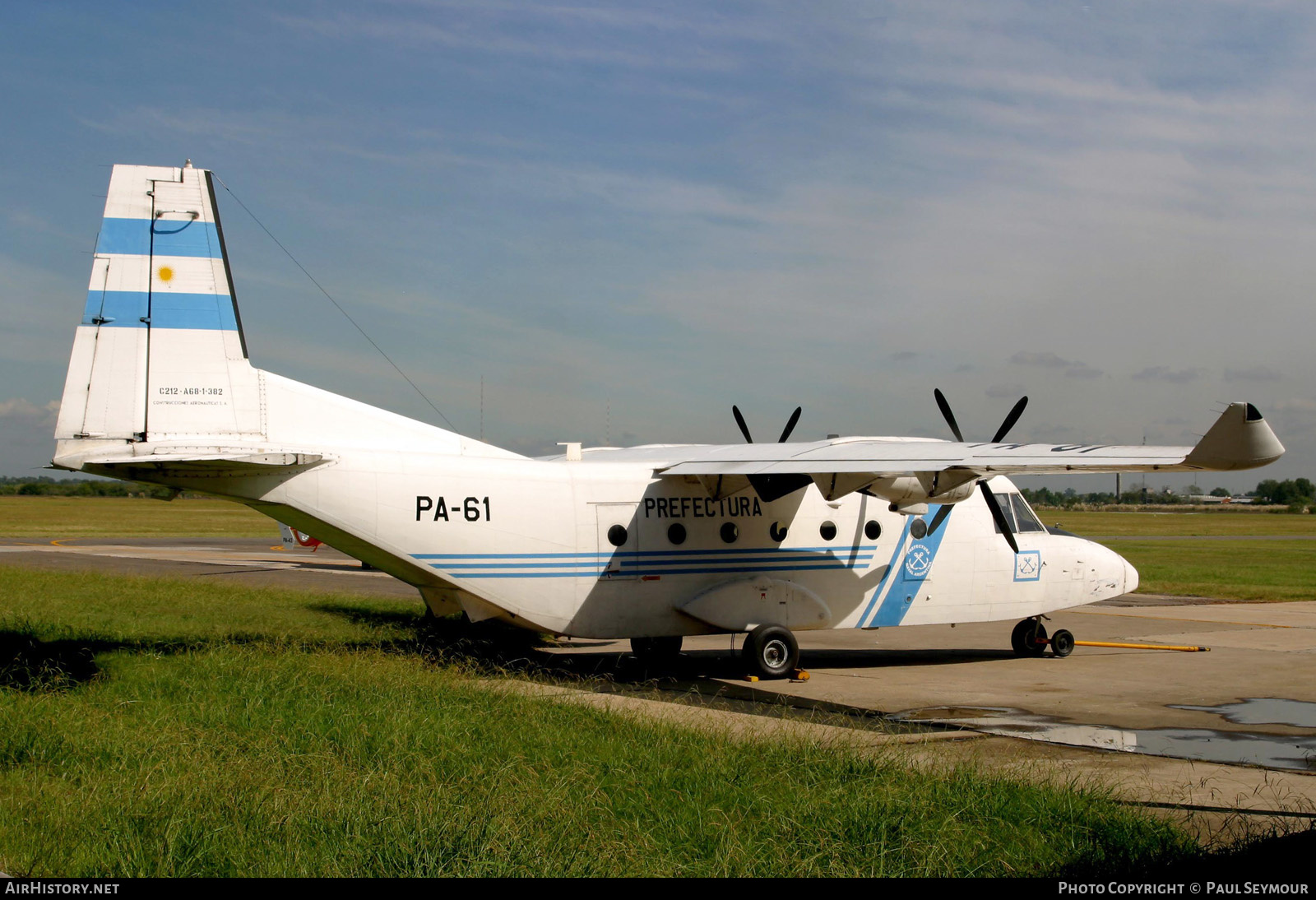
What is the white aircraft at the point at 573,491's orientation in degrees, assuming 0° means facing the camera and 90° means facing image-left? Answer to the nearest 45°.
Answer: approximately 225°
